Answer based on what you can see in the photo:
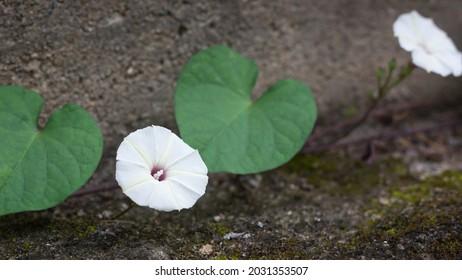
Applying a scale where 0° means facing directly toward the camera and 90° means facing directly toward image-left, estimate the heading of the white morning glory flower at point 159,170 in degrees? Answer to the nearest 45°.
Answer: approximately 0°

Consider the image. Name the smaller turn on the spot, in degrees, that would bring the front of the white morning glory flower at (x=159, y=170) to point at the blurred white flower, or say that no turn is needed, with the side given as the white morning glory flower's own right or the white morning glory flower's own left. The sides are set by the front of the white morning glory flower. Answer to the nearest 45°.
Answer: approximately 135° to the white morning glory flower's own left
